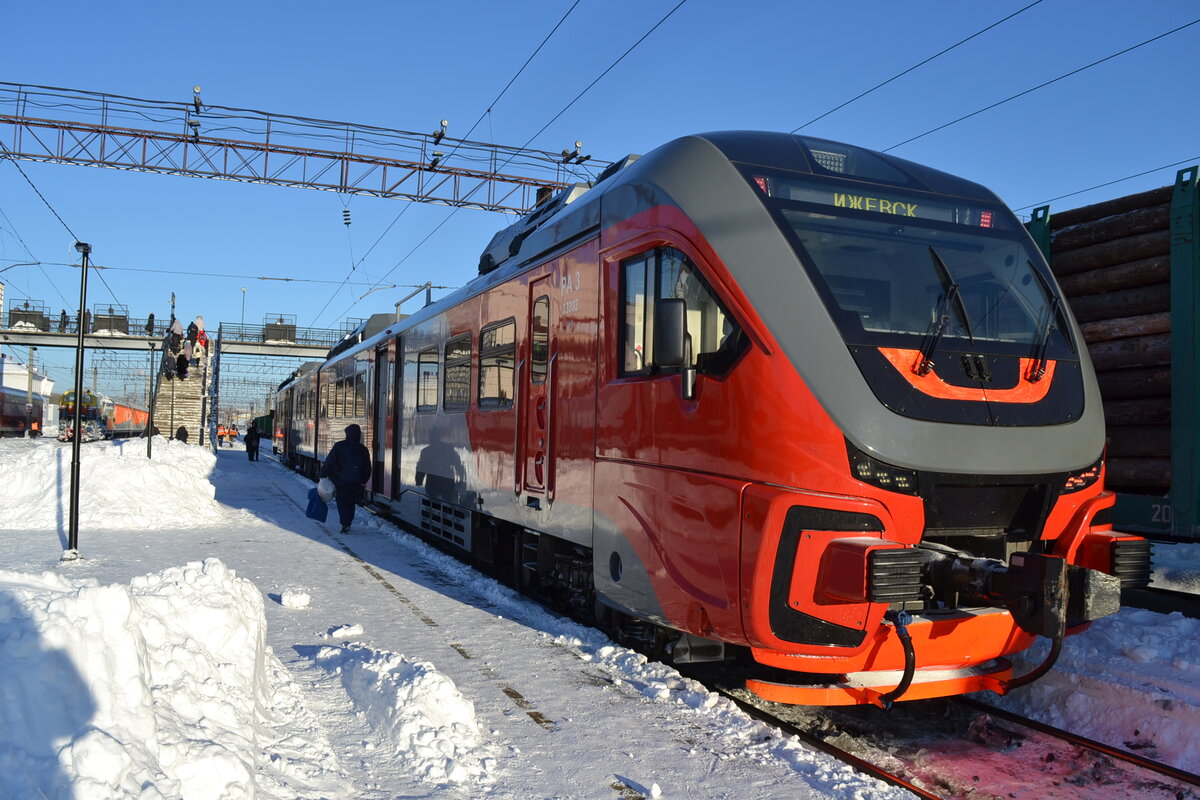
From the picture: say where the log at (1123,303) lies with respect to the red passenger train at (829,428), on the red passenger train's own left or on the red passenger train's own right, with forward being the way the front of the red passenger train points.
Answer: on the red passenger train's own left

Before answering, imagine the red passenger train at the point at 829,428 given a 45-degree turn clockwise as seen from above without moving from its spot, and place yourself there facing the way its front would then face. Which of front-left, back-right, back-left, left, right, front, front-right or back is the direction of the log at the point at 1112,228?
back-left

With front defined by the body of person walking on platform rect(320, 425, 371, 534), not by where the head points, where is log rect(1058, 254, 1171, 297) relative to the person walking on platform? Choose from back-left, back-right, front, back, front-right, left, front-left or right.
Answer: back-right

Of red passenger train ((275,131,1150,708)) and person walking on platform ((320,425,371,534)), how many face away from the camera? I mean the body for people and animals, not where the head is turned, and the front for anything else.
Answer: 1

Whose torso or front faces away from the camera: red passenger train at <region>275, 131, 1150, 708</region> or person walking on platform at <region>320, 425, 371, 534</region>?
the person walking on platform

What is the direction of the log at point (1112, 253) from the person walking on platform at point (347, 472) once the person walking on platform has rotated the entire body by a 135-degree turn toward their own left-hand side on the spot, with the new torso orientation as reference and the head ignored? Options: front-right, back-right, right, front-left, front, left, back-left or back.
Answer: left

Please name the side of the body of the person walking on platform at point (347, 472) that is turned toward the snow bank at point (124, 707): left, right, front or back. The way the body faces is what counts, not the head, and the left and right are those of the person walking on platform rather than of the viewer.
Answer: back

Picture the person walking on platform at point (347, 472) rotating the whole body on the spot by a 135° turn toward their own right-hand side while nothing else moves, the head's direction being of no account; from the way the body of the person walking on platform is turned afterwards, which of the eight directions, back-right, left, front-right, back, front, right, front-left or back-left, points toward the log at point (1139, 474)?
front

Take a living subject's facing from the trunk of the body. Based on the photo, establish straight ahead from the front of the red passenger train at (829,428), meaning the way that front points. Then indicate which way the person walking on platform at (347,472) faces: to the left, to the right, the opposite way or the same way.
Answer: the opposite way

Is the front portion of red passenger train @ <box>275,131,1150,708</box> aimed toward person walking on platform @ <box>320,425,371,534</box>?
no

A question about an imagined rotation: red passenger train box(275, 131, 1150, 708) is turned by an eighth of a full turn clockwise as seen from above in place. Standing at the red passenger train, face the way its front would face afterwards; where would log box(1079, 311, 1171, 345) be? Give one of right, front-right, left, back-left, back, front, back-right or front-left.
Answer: back-left

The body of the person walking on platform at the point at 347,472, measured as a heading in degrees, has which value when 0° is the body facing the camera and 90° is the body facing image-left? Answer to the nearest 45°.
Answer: approximately 180°

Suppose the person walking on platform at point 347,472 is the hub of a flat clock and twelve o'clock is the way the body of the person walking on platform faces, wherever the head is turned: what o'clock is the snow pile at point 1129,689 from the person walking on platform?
The snow pile is roughly at 5 o'clock from the person walking on platform.

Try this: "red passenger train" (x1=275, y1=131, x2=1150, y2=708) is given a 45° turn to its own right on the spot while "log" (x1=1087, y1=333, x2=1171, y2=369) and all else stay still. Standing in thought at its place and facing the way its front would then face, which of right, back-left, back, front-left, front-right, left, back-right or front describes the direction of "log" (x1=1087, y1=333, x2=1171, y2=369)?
back-left

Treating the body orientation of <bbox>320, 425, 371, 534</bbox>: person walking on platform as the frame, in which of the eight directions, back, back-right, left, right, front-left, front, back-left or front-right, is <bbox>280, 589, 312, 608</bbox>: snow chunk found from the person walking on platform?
back

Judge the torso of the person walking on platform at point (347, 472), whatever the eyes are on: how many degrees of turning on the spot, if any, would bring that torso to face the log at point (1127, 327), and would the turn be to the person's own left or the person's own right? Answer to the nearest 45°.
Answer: approximately 135° to the person's own right

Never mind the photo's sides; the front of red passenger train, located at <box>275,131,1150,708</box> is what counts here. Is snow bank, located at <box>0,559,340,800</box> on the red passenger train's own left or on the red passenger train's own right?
on the red passenger train's own right

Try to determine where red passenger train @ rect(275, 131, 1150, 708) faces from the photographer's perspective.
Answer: facing the viewer and to the right of the viewer

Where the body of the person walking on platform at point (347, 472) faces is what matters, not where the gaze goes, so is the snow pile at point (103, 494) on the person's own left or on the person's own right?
on the person's own left

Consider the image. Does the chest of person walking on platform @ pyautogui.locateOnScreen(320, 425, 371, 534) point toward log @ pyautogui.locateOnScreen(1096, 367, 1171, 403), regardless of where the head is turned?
no
